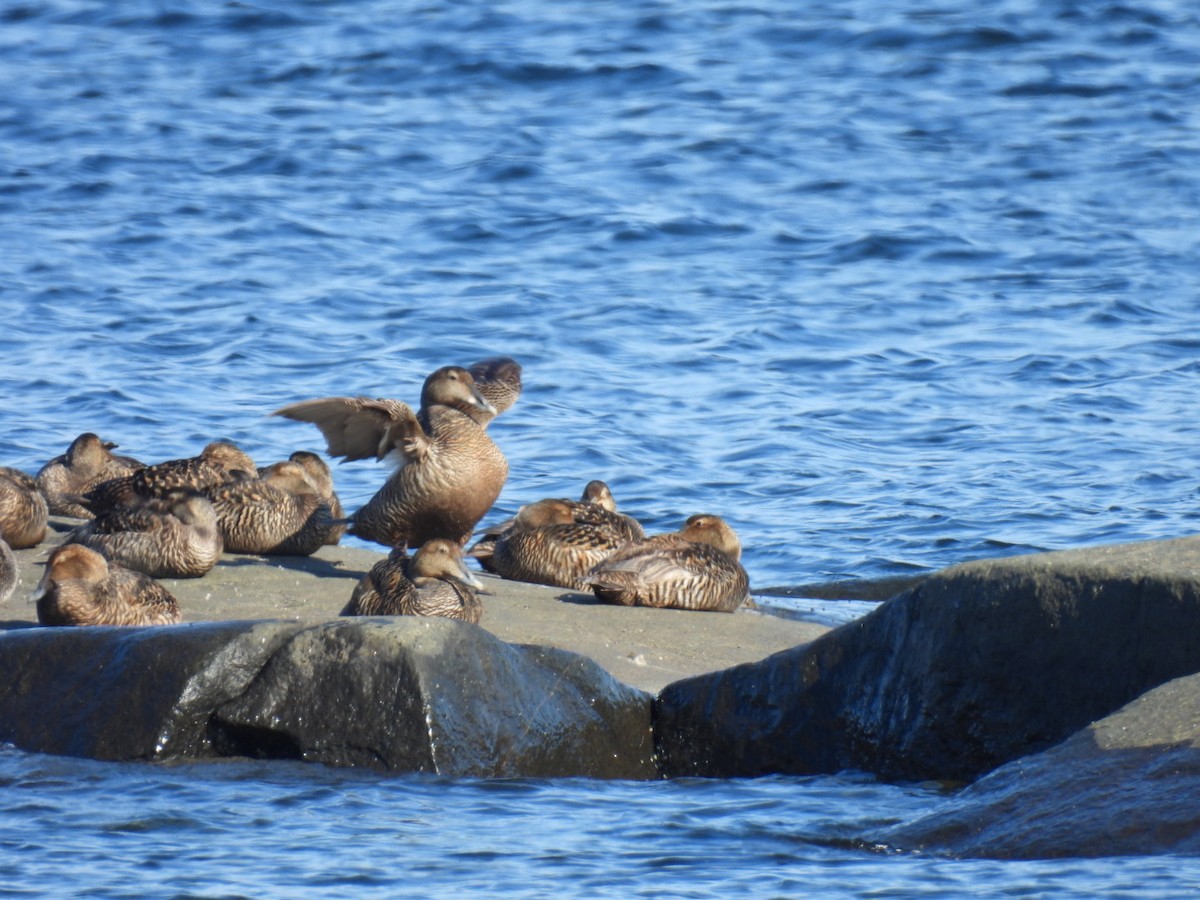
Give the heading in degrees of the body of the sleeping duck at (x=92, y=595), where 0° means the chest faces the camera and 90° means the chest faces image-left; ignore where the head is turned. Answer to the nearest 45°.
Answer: approximately 90°

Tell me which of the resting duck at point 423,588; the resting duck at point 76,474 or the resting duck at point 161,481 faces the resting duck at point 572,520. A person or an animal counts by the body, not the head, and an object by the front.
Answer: the resting duck at point 161,481

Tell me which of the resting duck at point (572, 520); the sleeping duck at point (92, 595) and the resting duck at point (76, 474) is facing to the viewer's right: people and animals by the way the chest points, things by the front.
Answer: the resting duck at point (572, 520)

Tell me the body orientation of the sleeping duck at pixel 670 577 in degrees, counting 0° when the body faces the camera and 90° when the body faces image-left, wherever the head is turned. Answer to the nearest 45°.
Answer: approximately 270°

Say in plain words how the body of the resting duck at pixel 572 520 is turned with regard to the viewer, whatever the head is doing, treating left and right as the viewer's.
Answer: facing to the right of the viewer

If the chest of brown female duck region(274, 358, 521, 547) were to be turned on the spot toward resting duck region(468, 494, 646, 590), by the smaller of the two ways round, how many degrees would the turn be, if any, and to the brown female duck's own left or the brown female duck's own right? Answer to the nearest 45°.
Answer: approximately 45° to the brown female duck's own left

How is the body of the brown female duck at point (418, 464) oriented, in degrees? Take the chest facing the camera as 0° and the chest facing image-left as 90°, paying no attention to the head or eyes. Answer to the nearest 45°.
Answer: approximately 315°

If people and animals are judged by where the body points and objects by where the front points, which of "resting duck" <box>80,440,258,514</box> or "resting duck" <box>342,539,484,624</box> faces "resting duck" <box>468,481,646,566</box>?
"resting duck" <box>80,440,258,514</box>

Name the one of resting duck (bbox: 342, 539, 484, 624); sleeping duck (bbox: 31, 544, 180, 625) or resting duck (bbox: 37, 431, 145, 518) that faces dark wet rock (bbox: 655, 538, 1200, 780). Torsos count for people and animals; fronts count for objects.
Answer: resting duck (bbox: 342, 539, 484, 624)

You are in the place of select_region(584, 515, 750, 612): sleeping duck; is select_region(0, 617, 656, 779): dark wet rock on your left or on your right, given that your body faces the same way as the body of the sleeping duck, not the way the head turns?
on your right

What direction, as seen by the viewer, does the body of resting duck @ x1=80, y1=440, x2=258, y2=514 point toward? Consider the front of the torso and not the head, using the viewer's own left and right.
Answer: facing to the right of the viewer
